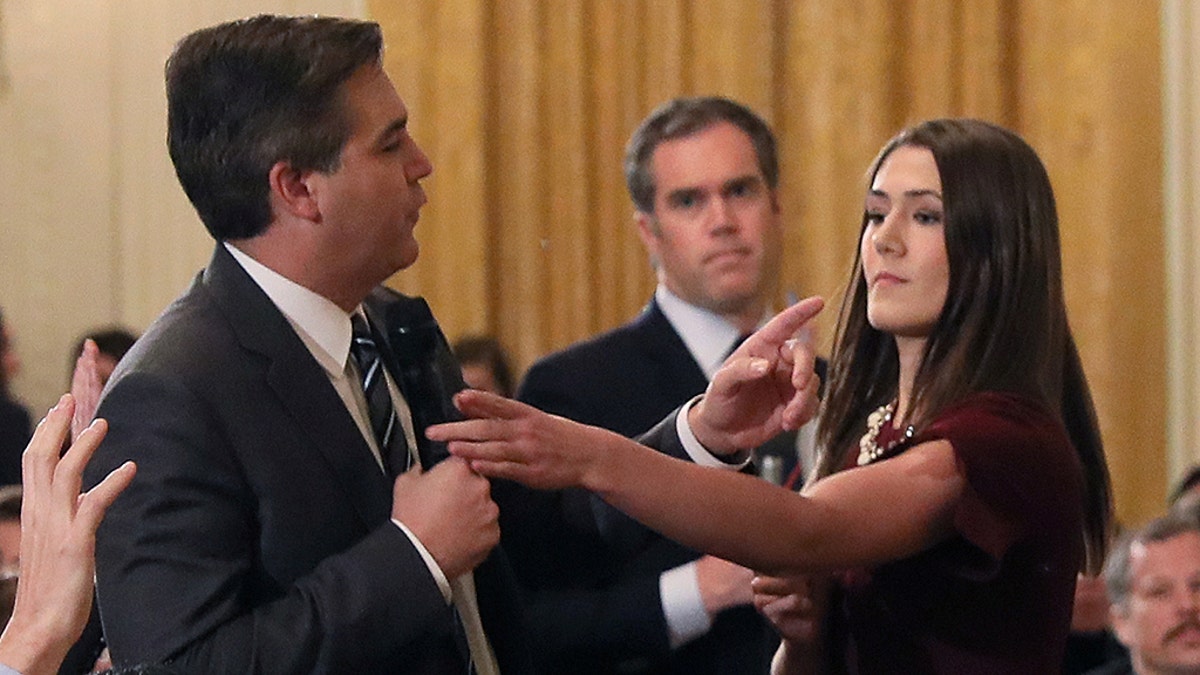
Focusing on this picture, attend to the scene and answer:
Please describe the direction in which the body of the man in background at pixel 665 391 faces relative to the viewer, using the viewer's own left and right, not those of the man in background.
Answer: facing the viewer and to the right of the viewer

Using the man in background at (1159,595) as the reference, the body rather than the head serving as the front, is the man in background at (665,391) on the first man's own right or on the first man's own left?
on the first man's own right

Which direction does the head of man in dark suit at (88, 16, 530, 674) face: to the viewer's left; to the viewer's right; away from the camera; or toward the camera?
to the viewer's right
